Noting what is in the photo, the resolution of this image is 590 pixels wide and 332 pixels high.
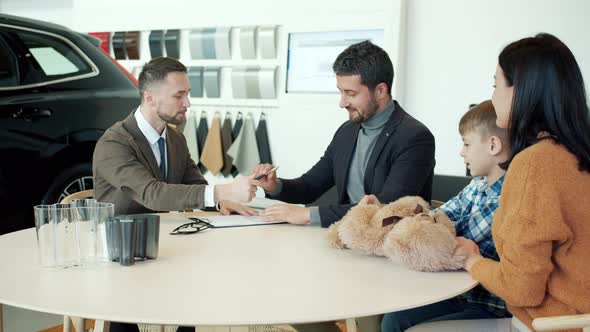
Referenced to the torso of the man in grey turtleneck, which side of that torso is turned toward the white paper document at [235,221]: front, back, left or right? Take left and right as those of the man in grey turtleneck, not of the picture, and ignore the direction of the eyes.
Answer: front

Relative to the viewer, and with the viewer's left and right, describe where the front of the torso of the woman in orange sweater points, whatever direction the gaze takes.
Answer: facing away from the viewer and to the left of the viewer

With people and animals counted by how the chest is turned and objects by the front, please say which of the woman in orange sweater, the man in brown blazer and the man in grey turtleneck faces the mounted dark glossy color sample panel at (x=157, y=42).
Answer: the woman in orange sweater

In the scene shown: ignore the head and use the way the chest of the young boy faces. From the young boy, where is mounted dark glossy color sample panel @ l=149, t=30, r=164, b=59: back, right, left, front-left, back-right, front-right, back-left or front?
front-right

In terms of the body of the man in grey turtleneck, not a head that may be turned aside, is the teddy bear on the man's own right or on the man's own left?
on the man's own left

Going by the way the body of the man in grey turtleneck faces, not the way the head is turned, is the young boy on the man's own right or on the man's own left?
on the man's own left

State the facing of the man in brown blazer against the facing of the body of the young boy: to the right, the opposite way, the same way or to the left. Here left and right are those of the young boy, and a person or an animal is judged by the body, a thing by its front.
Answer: the opposite way

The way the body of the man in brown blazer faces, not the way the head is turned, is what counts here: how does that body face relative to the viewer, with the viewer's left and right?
facing the viewer and to the right of the viewer

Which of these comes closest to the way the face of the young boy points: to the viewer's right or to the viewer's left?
to the viewer's left

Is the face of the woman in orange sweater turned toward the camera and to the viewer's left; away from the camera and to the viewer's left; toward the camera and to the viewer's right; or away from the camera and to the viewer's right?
away from the camera and to the viewer's left

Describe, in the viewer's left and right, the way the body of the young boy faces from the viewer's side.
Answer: facing to the left of the viewer
